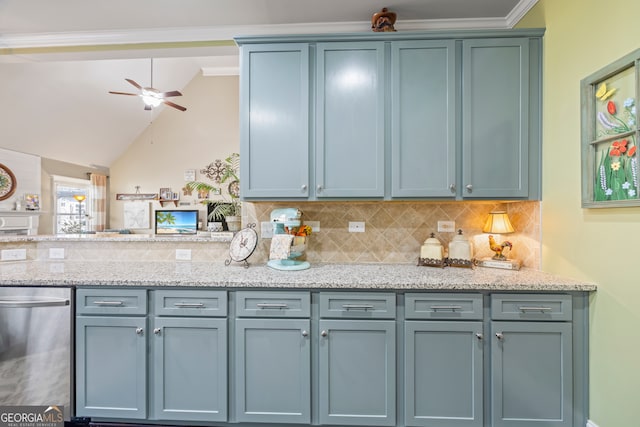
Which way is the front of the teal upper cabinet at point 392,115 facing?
toward the camera

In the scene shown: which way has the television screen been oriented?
toward the camera

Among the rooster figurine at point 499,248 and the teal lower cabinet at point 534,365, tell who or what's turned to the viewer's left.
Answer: the rooster figurine

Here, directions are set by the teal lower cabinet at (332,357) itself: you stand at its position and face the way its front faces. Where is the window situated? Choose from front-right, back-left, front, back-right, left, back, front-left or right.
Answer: back-right

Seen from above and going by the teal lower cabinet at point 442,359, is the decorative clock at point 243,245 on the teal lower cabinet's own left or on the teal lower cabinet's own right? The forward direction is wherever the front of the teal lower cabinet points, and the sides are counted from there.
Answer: on the teal lower cabinet's own right

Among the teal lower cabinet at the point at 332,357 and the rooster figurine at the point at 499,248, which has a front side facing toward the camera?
the teal lower cabinet

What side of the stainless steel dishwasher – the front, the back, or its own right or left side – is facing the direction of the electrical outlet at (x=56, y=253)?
back

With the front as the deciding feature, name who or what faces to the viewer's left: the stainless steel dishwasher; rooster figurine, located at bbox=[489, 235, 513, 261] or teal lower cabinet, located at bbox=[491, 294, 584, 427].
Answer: the rooster figurine

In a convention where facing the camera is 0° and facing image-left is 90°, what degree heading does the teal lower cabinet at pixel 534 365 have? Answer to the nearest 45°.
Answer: approximately 0°

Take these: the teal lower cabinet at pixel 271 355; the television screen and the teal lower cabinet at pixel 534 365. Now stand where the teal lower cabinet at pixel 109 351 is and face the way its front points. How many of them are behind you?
1
